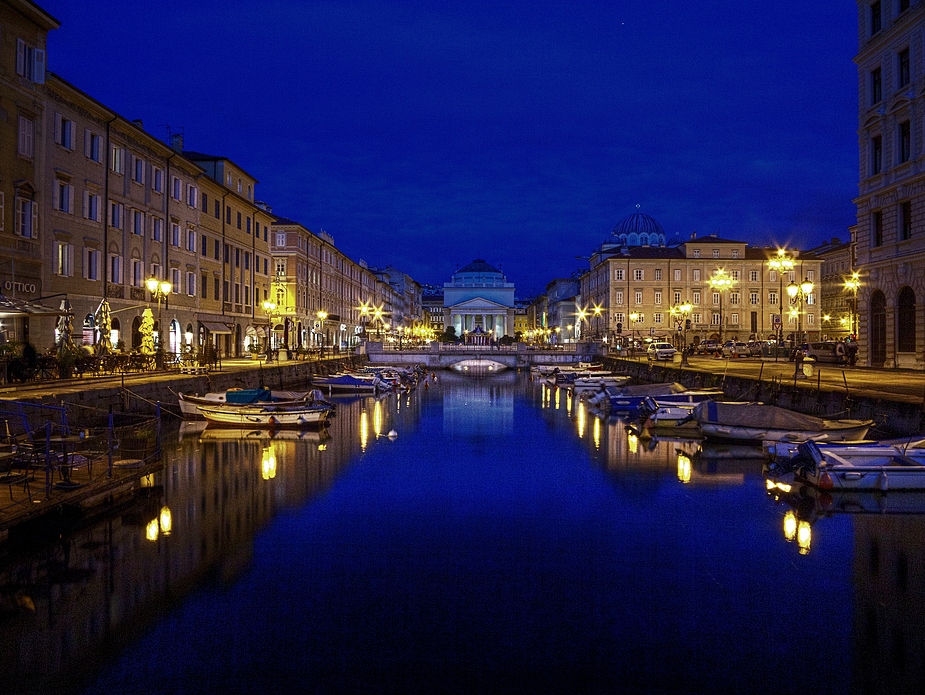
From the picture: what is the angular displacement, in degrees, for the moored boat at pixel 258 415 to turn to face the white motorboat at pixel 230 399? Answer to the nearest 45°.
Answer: approximately 45° to its right

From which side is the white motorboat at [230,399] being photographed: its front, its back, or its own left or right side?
left

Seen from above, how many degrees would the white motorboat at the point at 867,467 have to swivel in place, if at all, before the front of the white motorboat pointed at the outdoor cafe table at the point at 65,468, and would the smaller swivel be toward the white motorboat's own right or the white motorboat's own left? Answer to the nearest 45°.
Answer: approximately 135° to the white motorboat's own right

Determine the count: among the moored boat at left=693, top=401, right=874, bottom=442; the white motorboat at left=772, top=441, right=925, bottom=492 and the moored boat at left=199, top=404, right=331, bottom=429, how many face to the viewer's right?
2

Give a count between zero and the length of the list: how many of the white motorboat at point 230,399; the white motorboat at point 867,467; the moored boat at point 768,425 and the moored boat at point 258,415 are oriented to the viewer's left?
2

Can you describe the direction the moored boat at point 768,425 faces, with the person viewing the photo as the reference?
facing to the right of the viewer

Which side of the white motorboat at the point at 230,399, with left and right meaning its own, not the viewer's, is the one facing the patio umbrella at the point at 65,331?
front

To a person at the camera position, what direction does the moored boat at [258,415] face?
facing to the left of the viewer

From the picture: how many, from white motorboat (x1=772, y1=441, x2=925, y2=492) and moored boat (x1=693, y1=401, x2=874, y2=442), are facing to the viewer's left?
0

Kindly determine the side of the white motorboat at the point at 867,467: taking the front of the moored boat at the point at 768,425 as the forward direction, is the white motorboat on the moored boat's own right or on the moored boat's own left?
on the moored boat's own right

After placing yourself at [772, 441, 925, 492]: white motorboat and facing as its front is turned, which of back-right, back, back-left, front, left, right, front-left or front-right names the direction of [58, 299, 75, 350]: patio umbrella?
back

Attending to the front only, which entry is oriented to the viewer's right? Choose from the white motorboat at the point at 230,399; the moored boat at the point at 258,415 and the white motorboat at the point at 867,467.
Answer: the white motorboat at the point at 867,467

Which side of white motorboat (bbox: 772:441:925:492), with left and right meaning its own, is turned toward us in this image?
right

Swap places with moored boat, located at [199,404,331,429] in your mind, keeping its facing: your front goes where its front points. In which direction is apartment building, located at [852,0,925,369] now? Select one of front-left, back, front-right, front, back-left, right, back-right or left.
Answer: back

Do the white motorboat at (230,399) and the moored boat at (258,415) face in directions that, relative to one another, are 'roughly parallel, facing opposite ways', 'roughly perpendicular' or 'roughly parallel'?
roughly parallel
